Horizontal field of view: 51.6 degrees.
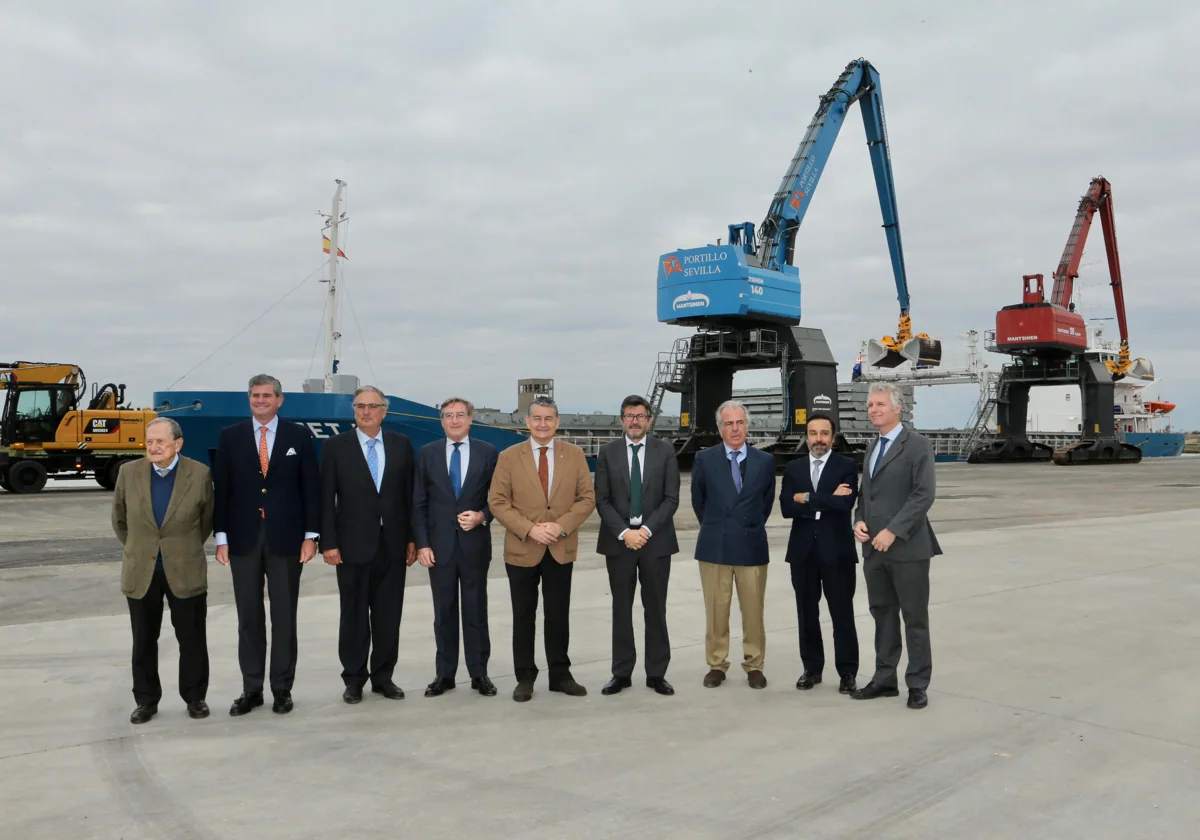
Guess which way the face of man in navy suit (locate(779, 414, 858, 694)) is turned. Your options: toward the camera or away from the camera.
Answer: toward the camera

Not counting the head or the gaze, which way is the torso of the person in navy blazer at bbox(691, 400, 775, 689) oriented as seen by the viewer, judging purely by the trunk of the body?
toward the camera

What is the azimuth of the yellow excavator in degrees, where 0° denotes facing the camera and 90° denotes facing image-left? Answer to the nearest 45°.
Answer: approximately 90°

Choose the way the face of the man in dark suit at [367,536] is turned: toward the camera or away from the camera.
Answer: toward the camera

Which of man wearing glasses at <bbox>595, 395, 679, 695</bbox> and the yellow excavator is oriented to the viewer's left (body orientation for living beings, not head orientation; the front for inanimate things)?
the yellow excavator

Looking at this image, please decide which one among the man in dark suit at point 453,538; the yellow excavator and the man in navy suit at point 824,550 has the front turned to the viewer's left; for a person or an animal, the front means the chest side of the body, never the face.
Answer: the yellow excavator

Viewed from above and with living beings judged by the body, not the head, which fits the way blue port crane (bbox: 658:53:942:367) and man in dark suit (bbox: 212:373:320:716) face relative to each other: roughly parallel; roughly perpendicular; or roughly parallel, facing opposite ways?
roughly perpendicular

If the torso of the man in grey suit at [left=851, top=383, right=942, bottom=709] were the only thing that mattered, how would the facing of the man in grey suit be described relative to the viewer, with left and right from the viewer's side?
facing the viewer and to the left of the viewer

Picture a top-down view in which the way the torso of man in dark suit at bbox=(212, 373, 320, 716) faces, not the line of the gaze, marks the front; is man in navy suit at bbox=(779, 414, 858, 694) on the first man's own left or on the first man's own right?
on the first man's own left

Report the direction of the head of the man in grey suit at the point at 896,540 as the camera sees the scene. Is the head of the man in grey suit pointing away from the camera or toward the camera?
toward the camera

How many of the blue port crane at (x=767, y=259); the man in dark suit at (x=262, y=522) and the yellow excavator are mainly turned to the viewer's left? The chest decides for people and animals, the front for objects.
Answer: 1

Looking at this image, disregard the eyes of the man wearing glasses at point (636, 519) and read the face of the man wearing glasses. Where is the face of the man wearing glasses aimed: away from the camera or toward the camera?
toward the camera

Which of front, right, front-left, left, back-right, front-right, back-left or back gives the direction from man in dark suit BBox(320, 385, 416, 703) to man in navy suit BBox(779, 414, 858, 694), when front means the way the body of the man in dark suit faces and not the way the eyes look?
left

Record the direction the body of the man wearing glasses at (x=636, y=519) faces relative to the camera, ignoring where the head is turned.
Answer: toward the camera

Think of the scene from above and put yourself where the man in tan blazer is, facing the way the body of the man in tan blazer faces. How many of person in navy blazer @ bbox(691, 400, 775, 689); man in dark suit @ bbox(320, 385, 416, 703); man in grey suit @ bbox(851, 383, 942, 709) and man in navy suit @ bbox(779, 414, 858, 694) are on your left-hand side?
3

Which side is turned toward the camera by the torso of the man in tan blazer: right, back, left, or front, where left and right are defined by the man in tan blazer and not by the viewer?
front

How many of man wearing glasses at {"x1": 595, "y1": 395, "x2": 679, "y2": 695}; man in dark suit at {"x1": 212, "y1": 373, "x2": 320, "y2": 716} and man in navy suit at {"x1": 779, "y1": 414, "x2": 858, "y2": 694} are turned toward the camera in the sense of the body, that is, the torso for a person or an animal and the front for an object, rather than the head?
3
